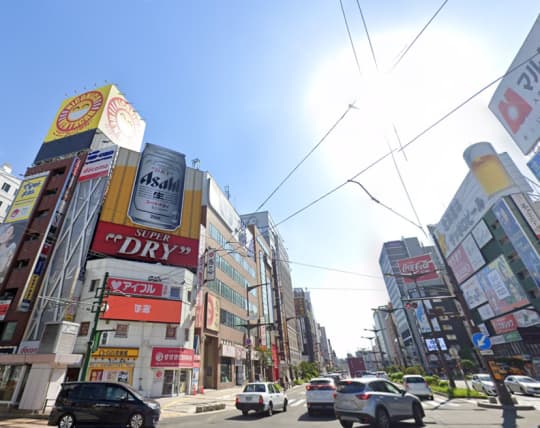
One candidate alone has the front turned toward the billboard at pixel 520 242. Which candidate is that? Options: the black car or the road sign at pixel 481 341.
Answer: the black car

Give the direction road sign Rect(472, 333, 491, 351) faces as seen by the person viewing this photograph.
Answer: facing the viewer

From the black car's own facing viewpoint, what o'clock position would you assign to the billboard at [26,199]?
The billboard is roughly at 8 o'clock from the black car.

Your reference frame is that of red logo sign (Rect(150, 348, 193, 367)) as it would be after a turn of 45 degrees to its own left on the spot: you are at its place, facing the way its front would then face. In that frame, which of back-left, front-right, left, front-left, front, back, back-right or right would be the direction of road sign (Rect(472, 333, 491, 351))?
front

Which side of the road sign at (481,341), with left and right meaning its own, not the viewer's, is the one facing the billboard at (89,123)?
right

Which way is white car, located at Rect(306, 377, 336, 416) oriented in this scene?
away from the camera

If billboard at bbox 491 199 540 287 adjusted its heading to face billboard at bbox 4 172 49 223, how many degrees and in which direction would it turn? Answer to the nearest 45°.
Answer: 0° — it already faces it

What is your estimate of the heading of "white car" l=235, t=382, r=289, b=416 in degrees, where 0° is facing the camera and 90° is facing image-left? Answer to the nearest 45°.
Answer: approximately 225°

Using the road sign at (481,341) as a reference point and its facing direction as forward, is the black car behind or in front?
in front

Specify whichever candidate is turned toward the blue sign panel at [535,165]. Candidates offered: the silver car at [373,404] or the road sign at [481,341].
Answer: the silver car

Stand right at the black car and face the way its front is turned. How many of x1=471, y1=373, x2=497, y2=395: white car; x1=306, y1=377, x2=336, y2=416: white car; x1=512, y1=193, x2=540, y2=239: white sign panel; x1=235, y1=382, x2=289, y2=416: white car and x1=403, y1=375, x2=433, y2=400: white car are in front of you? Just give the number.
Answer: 5

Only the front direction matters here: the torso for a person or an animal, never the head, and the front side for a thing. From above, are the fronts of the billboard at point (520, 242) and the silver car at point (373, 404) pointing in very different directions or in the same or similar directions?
very different directions

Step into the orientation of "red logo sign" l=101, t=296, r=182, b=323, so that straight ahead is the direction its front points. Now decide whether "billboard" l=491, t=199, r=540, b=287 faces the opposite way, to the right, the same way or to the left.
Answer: to the right
